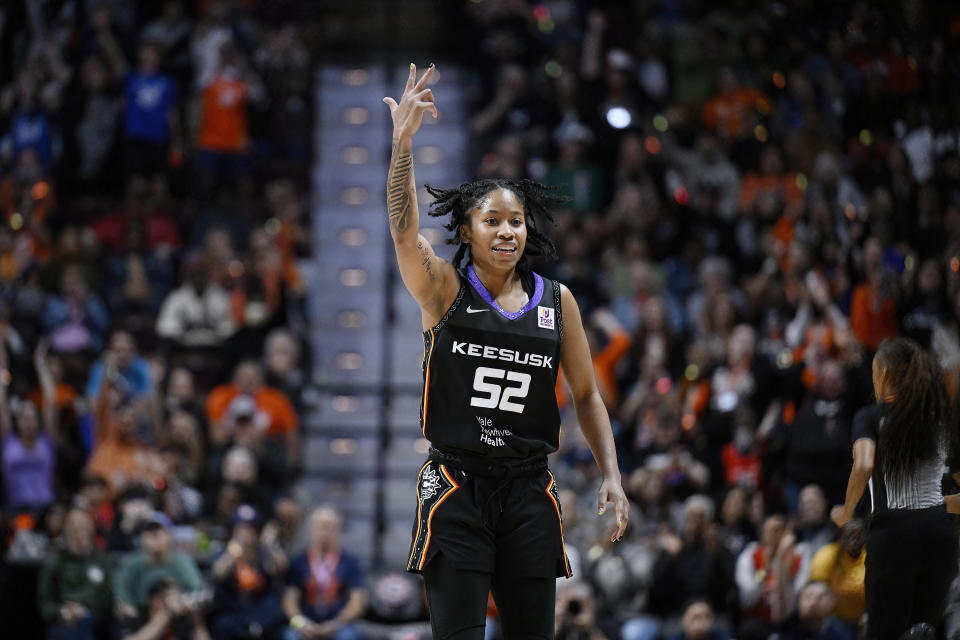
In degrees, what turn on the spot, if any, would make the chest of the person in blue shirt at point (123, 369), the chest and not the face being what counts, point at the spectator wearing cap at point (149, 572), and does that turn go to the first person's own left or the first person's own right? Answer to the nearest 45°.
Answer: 0° — they already face them

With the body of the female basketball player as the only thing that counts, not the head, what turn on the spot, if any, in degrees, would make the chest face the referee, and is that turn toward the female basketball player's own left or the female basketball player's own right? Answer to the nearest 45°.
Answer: approximately 90° to the female basketball player's own left

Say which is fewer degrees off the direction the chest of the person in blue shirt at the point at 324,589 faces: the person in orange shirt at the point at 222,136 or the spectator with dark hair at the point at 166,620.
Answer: the spectator with dark hair

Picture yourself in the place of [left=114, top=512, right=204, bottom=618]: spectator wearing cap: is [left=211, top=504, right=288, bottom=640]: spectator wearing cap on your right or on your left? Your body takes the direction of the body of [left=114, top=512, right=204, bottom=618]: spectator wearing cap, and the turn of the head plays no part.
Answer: on your left

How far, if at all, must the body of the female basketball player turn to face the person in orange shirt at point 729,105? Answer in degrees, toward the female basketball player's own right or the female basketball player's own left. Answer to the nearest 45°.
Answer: approximately 180°

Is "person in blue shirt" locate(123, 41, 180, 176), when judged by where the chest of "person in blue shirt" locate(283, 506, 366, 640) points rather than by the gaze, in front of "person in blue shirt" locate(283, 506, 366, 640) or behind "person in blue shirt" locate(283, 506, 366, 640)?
behind
